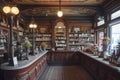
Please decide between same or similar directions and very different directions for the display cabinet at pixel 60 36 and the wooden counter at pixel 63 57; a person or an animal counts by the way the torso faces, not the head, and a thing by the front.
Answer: same or similar directions

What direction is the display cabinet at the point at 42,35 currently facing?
toward the camera

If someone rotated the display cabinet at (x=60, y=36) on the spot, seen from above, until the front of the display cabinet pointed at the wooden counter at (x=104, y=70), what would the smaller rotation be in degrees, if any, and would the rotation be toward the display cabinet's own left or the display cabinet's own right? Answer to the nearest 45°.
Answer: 0° — it already faces it

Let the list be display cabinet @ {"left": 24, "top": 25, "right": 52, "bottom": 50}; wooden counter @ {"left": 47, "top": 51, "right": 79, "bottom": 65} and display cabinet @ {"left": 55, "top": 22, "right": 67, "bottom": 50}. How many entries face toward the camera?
3

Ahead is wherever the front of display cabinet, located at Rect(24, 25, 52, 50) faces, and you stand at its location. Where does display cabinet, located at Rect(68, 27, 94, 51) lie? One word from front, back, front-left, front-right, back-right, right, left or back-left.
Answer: left

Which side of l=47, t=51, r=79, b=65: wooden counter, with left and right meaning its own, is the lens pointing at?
front

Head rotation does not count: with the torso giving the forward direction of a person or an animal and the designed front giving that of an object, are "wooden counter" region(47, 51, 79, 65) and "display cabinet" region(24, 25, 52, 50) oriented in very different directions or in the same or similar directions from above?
same or similar directions

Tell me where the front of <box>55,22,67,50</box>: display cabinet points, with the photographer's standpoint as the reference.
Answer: facing the viewer

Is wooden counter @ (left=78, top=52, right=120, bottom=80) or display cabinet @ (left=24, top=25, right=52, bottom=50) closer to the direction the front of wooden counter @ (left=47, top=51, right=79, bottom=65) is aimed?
the wooden counter

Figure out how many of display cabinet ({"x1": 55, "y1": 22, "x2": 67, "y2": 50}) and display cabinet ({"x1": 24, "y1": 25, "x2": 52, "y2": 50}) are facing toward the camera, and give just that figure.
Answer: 2

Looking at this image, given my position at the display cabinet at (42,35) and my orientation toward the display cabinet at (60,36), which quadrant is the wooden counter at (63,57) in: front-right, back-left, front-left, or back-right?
front-right

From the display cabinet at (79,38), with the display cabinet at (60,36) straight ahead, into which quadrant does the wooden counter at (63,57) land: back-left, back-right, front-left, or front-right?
front-left

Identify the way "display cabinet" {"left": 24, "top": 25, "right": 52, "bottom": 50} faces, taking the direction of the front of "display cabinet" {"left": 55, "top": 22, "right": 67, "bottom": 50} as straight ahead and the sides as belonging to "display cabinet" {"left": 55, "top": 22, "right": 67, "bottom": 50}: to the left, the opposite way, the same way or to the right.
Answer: the same way

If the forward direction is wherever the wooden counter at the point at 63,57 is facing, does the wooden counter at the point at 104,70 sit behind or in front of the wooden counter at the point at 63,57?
in front
